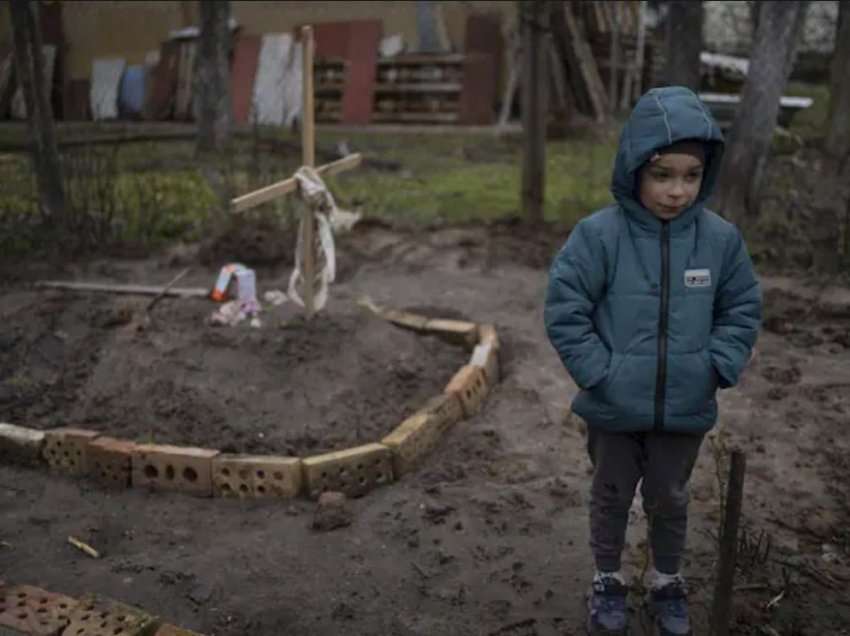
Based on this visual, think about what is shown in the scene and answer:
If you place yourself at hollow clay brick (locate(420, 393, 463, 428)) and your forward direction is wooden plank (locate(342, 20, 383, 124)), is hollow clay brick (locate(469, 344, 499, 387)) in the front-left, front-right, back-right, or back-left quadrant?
front-right

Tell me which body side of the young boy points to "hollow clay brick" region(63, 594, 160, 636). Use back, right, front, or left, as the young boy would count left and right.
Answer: right

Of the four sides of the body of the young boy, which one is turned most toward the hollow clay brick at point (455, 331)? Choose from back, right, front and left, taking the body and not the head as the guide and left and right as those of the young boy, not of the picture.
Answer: back

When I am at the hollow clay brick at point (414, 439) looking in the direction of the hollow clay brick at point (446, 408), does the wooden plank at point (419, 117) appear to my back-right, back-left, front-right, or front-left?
front-left

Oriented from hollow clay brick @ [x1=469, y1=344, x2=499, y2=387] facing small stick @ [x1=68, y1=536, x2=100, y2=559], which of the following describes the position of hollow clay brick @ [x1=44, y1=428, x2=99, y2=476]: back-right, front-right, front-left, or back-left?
front-right

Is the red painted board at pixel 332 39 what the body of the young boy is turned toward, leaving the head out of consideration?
no

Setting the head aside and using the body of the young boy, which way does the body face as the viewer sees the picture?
toward the camera

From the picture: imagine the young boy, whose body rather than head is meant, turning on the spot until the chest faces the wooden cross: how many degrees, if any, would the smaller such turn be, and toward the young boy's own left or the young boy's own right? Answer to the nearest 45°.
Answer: approximately 135° to the young boy's own right

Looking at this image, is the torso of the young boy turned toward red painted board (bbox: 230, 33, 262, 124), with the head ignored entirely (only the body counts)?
no

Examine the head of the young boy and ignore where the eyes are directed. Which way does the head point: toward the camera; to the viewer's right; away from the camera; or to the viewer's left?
toward the camera

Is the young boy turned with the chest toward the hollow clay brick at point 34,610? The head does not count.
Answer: no

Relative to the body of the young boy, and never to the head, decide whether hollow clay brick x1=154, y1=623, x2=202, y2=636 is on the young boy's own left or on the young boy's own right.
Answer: on the young boy's own right

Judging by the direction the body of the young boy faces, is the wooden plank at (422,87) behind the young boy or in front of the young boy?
behind

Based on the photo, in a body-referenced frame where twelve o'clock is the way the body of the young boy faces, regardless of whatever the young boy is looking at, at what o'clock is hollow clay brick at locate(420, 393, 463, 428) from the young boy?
The hollow clay brick is roughly at 5 o'clock from the young boy.
